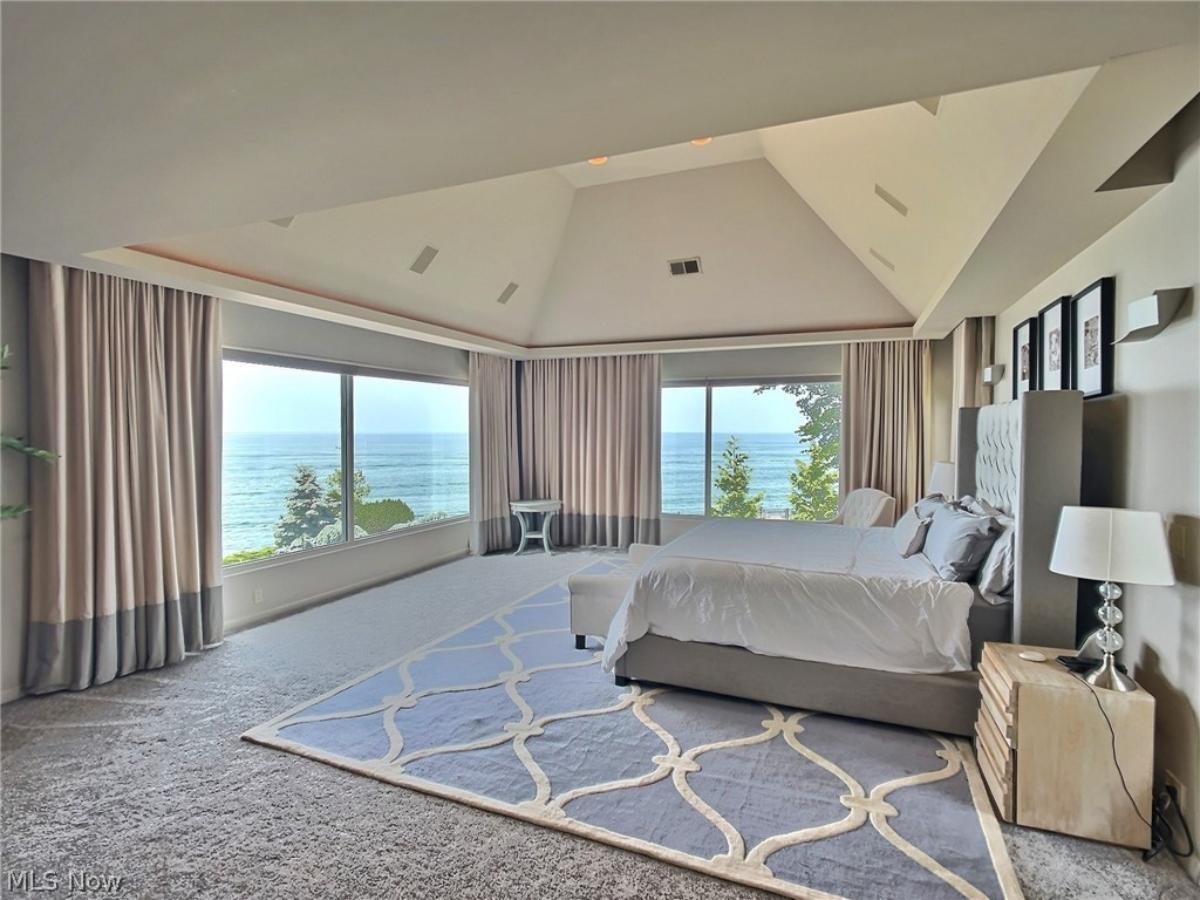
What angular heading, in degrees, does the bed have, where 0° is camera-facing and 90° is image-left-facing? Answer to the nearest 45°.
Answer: approximately 90°

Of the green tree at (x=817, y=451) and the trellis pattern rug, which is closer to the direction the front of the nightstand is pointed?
the trellis pattern rug

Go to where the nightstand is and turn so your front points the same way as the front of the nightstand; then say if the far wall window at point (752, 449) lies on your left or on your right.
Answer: on your right

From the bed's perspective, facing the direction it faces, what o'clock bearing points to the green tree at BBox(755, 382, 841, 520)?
The green tree is roughly at 3 o'clock from the bed.

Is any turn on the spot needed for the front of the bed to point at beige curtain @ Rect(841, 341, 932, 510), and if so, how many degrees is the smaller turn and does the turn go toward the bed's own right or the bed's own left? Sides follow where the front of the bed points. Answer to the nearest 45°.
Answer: approximately 90° to the bed's own right

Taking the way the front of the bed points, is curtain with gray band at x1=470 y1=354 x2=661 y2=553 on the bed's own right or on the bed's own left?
on the bed's own right

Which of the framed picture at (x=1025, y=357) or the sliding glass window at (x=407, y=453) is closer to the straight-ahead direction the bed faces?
the sliding glass window

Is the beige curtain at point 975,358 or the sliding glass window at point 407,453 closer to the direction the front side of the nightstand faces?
the sliding glass window

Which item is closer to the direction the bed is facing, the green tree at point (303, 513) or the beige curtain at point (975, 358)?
the green tree

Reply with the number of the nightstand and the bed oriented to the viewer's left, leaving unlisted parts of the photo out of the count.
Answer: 2

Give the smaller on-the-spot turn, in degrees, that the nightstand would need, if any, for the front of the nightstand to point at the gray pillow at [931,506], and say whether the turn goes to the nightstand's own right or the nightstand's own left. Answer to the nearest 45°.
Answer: approximately 90° to the nightstand's own right

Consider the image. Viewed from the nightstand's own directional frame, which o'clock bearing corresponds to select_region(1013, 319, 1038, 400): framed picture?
The framed picture is roughly at 3 o'clock from the nightstand.

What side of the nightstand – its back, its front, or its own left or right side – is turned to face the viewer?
left
